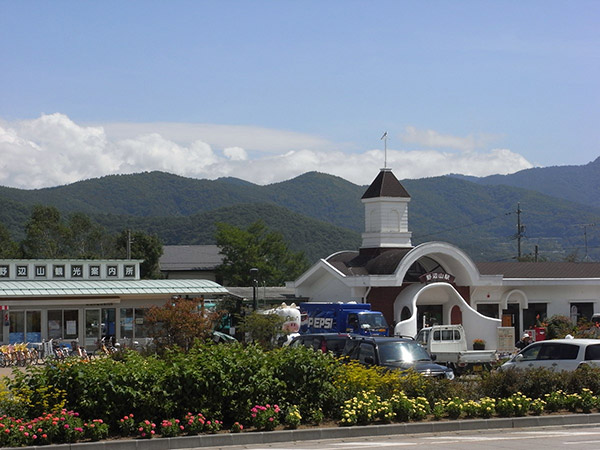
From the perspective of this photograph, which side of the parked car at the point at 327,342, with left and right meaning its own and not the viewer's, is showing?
left

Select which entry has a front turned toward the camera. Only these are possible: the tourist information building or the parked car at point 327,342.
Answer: the tourist information building

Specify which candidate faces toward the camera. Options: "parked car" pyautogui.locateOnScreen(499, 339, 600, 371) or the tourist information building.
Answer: the tourist information building

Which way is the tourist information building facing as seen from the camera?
toward the camera

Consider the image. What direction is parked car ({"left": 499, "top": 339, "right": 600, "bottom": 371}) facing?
to the viewer's left

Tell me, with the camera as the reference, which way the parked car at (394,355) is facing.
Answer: facing the viewer and to the right of the viewer

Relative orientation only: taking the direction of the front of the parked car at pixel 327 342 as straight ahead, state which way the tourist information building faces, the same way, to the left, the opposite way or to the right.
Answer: to the left

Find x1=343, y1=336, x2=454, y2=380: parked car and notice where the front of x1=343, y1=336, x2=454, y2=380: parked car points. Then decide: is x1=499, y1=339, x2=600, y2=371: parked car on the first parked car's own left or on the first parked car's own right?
on the first parked car's own left

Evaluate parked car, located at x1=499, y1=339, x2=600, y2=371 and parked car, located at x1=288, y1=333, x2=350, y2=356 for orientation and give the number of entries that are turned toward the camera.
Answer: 0

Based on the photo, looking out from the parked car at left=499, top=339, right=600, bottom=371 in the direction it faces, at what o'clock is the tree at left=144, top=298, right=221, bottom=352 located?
The tree is roughly at 1 o'clock from the parked car.

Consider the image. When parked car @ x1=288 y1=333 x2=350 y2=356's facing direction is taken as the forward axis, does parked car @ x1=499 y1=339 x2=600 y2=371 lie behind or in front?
behind
